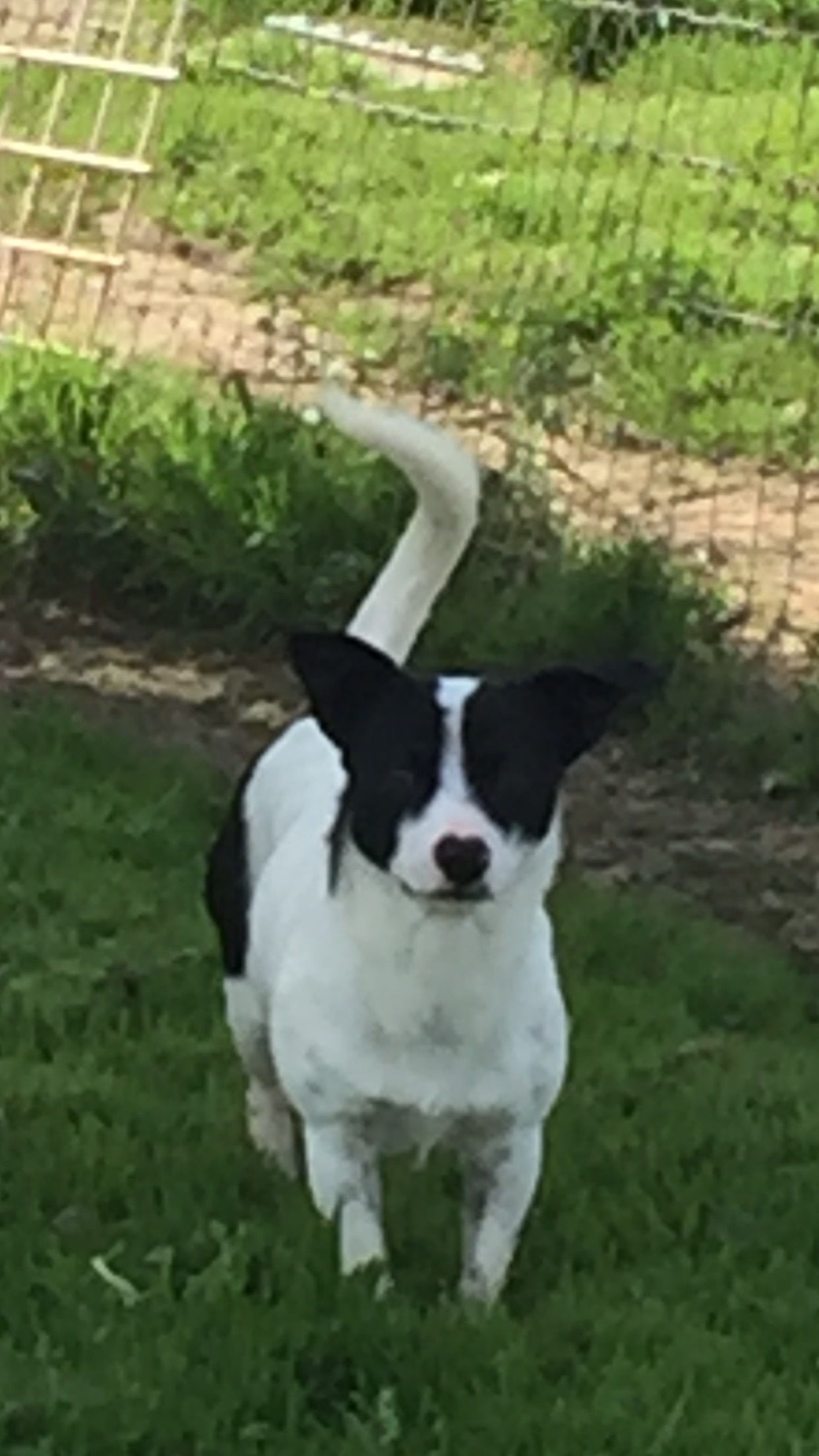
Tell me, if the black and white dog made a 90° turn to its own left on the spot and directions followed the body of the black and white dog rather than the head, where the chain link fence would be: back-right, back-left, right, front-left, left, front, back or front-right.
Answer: left

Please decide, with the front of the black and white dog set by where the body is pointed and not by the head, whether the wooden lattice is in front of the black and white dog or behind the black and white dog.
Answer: behind

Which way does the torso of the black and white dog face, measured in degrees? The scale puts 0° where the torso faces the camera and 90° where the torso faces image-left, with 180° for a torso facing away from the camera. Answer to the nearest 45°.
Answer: approximately 0°
